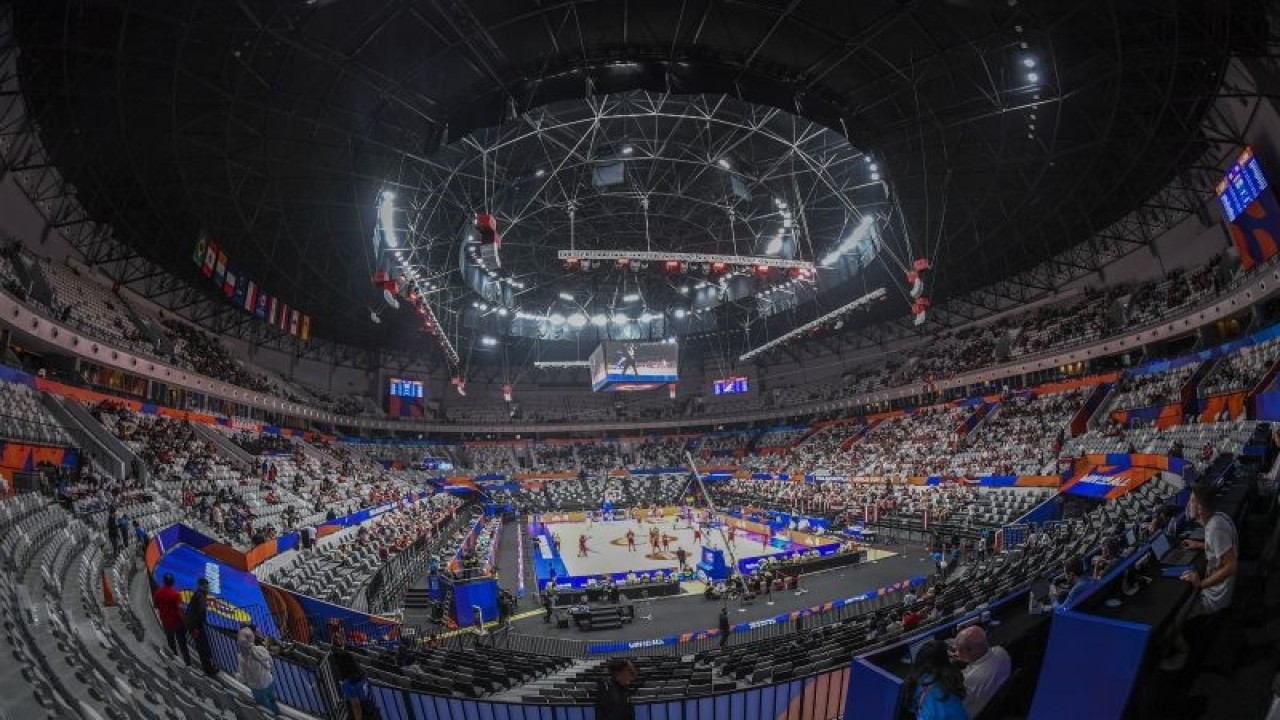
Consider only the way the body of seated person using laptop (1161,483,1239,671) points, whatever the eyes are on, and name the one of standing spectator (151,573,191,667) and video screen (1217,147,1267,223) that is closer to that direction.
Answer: the standing spectator

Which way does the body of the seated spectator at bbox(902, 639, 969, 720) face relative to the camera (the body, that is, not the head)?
away from the camera

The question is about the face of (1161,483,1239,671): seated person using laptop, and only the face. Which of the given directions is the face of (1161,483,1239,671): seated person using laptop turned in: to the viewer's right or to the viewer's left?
to the viewer's left

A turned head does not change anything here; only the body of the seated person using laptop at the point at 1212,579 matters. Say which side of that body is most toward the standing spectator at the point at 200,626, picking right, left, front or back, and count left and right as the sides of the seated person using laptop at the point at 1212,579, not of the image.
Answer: front

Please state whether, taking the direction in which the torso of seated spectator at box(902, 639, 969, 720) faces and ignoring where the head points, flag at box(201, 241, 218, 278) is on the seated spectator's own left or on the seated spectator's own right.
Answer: on the seated spectator's own left

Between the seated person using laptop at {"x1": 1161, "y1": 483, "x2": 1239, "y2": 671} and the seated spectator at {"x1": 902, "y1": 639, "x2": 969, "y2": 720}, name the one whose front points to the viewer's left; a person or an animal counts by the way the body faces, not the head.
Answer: the seated person using laptop

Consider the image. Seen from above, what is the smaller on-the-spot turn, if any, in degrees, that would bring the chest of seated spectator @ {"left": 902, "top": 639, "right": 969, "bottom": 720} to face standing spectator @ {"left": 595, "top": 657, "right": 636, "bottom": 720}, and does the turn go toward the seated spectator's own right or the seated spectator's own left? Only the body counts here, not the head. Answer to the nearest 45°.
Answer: approximately 45° to the seated spectator's own left

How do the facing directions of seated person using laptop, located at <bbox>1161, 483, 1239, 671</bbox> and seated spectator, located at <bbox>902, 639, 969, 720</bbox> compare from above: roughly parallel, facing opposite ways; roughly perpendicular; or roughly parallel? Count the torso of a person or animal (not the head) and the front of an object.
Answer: roughly perpendicular

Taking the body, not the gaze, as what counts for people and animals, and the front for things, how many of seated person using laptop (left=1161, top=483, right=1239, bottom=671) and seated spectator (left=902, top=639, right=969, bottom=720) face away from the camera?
1

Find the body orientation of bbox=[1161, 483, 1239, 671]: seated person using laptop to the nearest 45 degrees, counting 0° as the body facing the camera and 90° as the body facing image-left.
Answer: approximately 90°

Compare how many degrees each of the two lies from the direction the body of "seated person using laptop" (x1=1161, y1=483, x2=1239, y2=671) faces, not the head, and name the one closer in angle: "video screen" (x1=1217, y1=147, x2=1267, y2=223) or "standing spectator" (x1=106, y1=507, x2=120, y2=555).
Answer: the standing spectator
